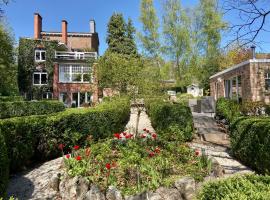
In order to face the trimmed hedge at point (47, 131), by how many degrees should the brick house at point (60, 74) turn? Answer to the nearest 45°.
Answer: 0° — it already faces it

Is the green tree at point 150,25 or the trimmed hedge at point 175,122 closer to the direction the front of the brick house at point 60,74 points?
the trimmed hedge

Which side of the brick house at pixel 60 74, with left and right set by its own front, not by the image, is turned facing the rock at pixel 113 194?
front

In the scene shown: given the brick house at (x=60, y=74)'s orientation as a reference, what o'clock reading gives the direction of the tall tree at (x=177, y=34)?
The tall tree is roughly at 10 o'clock from the brick house.

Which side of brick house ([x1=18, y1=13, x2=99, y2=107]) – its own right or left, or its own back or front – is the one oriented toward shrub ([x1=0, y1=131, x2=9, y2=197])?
front

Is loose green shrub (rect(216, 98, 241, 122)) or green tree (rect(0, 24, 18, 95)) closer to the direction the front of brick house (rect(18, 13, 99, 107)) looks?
the loose green shrub

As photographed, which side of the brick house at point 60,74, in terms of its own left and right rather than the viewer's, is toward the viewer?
front

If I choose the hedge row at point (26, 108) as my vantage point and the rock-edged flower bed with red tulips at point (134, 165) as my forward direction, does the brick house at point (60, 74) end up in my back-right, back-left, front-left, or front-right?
back-left

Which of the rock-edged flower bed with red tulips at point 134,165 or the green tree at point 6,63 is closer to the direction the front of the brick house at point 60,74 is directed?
the rock-edged flower bed with red tulips

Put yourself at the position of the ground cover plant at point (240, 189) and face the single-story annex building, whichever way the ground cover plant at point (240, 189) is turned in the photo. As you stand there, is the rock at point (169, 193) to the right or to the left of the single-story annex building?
left

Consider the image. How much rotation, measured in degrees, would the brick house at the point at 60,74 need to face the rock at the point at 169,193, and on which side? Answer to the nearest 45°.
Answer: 0° — it already faces it
